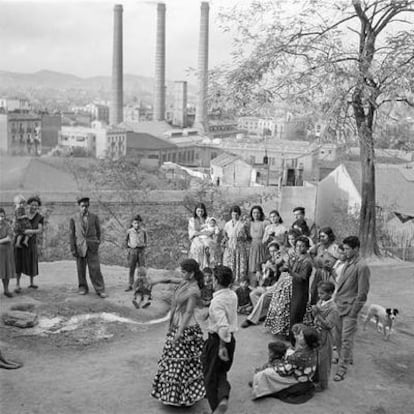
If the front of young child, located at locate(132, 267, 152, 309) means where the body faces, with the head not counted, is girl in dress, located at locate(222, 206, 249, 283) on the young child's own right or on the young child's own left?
on the young child's own left

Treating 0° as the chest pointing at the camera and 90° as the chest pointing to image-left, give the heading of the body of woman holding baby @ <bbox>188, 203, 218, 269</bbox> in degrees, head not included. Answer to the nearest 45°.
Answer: approximately 0°

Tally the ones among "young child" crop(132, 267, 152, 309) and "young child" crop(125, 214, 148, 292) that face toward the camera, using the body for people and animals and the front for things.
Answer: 2

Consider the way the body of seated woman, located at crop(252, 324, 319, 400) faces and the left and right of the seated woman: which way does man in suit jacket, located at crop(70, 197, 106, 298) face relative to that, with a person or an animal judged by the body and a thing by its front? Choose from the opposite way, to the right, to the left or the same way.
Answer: to the left

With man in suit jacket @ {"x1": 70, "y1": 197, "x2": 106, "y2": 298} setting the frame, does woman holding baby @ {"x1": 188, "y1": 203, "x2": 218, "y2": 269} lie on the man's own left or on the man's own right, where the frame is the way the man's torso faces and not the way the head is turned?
on the man's own left

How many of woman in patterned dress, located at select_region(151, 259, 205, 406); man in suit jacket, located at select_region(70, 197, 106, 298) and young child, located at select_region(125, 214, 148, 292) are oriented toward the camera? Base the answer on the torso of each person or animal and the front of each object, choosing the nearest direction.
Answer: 2

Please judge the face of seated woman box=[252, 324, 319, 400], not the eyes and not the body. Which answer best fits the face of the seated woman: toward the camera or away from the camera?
away from the camera

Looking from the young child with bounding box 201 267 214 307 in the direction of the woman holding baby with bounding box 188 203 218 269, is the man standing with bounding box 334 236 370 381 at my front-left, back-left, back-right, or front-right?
back-right

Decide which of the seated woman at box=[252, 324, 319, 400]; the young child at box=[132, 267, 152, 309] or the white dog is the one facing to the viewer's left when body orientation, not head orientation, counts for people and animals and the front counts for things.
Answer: the seated woman

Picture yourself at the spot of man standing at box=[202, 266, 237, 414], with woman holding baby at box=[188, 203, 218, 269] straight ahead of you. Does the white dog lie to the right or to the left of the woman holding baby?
right
